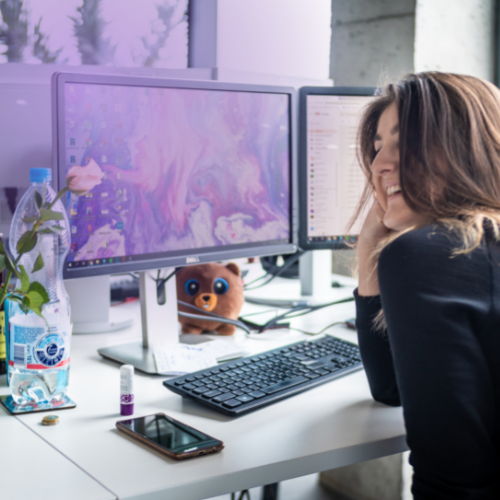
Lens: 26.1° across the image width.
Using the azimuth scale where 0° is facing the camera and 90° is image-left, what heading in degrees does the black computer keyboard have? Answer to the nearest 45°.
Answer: approximately 315°

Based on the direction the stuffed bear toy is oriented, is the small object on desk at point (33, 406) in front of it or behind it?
in front

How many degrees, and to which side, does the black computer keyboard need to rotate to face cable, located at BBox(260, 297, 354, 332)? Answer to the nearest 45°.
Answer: approximately 135° to its left
